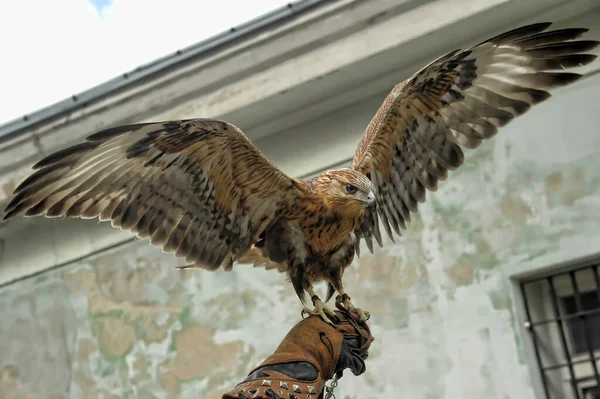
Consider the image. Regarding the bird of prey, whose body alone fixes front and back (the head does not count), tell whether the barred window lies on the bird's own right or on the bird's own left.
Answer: on the bird's own left

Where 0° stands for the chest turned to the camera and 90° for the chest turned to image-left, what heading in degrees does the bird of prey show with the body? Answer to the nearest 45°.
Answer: approximately 315°

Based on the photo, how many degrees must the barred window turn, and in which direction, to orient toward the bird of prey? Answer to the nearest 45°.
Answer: approximately 45° to its right

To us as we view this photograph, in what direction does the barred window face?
facing the viewer

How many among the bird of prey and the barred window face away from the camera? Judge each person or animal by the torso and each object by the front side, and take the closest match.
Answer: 0
